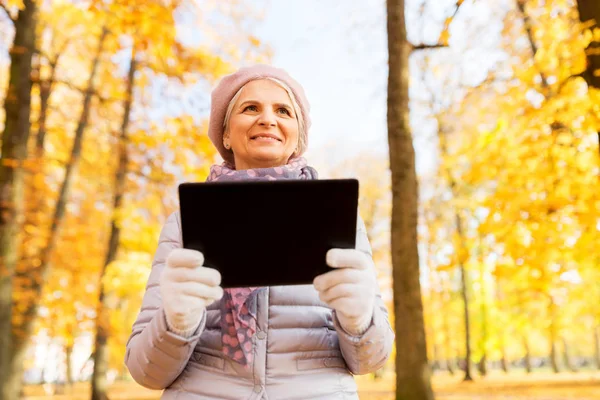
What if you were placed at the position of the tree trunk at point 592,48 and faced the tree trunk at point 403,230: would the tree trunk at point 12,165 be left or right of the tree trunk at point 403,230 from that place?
left

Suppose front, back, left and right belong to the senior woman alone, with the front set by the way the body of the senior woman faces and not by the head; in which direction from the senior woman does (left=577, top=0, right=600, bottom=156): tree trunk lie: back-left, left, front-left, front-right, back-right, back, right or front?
back-left

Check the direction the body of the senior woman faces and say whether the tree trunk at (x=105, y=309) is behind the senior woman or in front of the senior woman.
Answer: behind

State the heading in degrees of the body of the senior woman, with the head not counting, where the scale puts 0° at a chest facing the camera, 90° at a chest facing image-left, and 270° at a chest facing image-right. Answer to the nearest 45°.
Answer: approximately 0°

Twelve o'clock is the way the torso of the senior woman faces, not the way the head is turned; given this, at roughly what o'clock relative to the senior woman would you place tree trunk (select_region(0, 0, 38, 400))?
The tree trunk is roughly at 5 o'clock from the senior woman.

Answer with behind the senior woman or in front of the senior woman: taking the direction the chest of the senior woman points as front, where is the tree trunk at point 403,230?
behind
